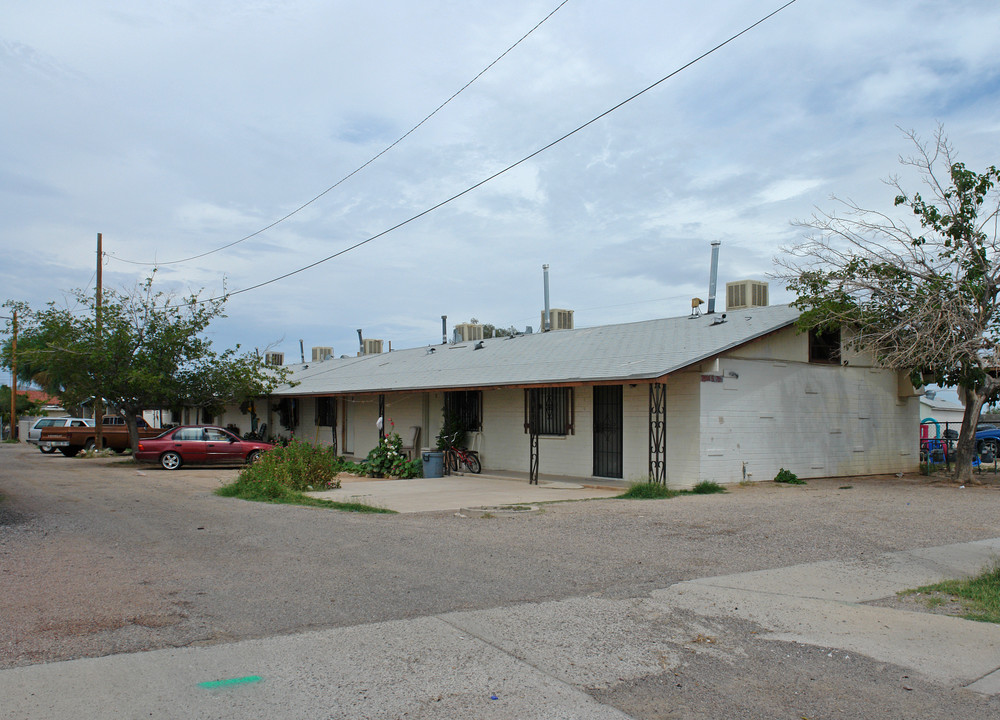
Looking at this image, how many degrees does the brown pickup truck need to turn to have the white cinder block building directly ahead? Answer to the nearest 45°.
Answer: approximately 90° to its right

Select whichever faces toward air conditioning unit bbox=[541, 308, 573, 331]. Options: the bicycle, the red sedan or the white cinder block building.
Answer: the red sedan

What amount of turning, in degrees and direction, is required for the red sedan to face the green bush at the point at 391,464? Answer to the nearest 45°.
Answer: approximately 45° to its right

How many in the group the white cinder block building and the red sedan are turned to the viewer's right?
1

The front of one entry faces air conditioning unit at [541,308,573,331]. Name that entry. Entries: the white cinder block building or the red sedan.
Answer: the red sedan

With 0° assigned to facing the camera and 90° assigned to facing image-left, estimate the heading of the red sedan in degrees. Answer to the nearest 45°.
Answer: approximately 270°
